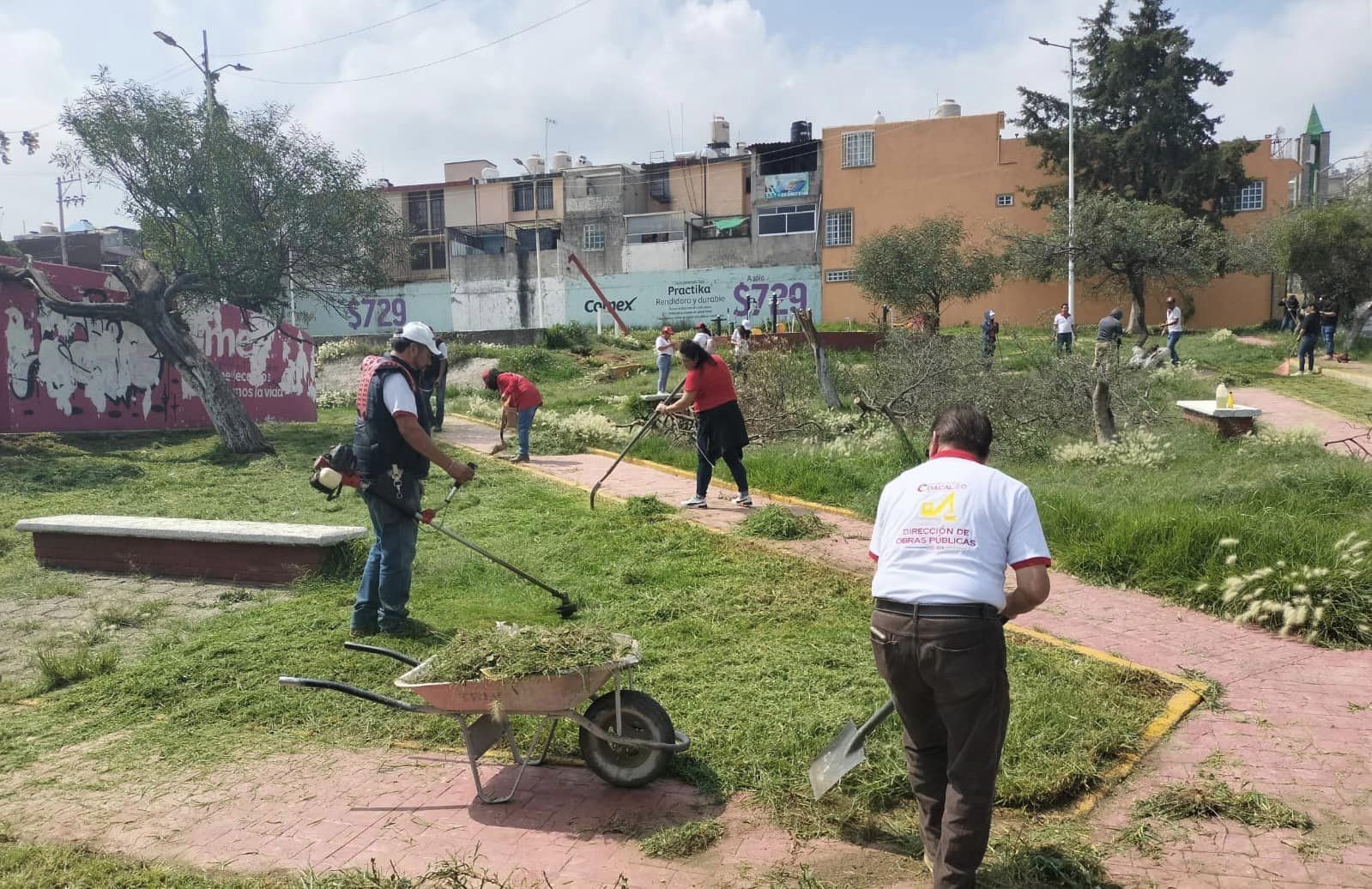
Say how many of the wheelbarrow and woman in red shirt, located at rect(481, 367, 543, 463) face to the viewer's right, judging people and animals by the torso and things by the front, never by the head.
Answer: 1

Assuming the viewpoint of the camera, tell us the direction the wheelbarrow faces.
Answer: facing to the right of the viewer

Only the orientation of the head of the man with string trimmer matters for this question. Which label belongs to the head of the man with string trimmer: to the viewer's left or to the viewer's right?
to the viewer's right

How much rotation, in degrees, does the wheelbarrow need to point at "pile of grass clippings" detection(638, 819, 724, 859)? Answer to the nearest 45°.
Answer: approximately 45° to its right

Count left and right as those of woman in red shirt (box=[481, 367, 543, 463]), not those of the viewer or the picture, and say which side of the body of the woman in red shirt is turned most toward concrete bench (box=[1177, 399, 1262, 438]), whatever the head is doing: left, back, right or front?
back

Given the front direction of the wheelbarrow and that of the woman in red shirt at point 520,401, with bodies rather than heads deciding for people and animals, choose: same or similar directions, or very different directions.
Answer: very different directions

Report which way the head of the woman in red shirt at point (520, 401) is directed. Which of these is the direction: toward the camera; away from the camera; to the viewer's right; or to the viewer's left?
to the viewer's left

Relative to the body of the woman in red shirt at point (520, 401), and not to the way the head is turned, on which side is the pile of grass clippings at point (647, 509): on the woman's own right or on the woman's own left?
on the woman's own left

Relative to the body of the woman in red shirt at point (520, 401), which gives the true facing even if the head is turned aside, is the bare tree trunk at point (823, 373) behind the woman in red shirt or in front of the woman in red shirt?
behind

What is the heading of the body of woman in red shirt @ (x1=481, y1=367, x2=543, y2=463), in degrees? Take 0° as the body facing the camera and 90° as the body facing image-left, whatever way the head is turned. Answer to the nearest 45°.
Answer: approximately 90°
